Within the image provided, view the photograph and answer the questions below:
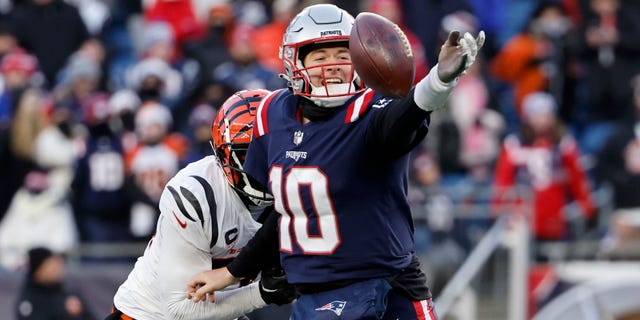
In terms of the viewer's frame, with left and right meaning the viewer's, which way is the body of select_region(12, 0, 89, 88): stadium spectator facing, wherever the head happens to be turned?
facing the viewer

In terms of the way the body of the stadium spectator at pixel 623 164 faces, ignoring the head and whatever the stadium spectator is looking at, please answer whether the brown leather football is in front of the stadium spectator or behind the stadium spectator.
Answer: in front

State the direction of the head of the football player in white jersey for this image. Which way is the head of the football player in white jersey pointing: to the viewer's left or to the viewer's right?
to the viewer's right

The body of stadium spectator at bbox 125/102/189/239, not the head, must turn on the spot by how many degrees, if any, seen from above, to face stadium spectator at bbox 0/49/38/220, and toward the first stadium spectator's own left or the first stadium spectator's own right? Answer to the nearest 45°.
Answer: approximately 135° to the first stadium spectator's own right

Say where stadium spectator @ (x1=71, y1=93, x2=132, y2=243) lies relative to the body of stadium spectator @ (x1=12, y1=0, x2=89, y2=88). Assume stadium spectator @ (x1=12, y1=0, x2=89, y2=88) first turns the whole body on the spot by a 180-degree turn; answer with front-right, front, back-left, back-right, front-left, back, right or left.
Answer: back

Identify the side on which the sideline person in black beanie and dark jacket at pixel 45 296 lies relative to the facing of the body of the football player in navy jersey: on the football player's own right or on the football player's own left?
on the football player's own right

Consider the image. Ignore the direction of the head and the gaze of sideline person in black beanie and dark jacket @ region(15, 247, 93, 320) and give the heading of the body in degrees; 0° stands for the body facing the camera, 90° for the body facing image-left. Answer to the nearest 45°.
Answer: approximately 315°

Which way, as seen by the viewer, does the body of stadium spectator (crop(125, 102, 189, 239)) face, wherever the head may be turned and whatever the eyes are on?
toward the camera

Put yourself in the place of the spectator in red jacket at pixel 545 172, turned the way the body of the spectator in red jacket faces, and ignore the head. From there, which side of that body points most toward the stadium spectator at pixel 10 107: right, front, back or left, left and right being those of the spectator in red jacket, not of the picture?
right

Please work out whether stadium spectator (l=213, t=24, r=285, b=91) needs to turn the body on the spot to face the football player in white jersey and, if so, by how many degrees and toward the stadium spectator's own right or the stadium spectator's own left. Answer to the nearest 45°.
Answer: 0° — they already face them

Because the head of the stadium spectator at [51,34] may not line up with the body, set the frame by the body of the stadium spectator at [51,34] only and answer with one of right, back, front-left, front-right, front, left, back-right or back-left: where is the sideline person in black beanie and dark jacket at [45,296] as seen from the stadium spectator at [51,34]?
front

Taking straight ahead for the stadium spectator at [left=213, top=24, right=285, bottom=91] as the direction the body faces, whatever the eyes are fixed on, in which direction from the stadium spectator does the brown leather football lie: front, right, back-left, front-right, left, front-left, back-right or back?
front
